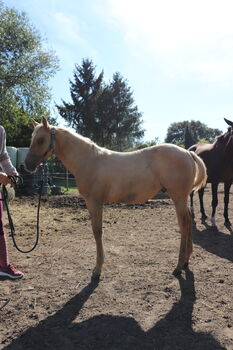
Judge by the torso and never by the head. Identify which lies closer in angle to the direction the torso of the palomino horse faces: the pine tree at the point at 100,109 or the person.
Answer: the person

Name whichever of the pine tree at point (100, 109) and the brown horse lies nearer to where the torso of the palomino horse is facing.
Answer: the pine tree

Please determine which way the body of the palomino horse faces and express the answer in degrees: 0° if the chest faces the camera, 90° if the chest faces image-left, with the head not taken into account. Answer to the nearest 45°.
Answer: approximately 90°

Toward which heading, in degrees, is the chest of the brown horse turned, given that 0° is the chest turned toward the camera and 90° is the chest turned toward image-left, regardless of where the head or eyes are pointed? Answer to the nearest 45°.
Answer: approximately 315°

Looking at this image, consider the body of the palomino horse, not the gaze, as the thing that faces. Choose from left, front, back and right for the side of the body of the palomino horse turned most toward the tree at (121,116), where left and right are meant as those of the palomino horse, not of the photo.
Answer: right

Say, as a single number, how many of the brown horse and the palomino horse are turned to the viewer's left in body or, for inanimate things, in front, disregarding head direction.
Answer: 1

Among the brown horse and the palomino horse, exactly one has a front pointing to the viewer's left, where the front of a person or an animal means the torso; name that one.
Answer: the palomino horse

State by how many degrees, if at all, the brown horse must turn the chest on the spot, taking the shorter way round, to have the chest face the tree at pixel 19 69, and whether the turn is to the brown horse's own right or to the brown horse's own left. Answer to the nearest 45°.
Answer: approximately 180°
